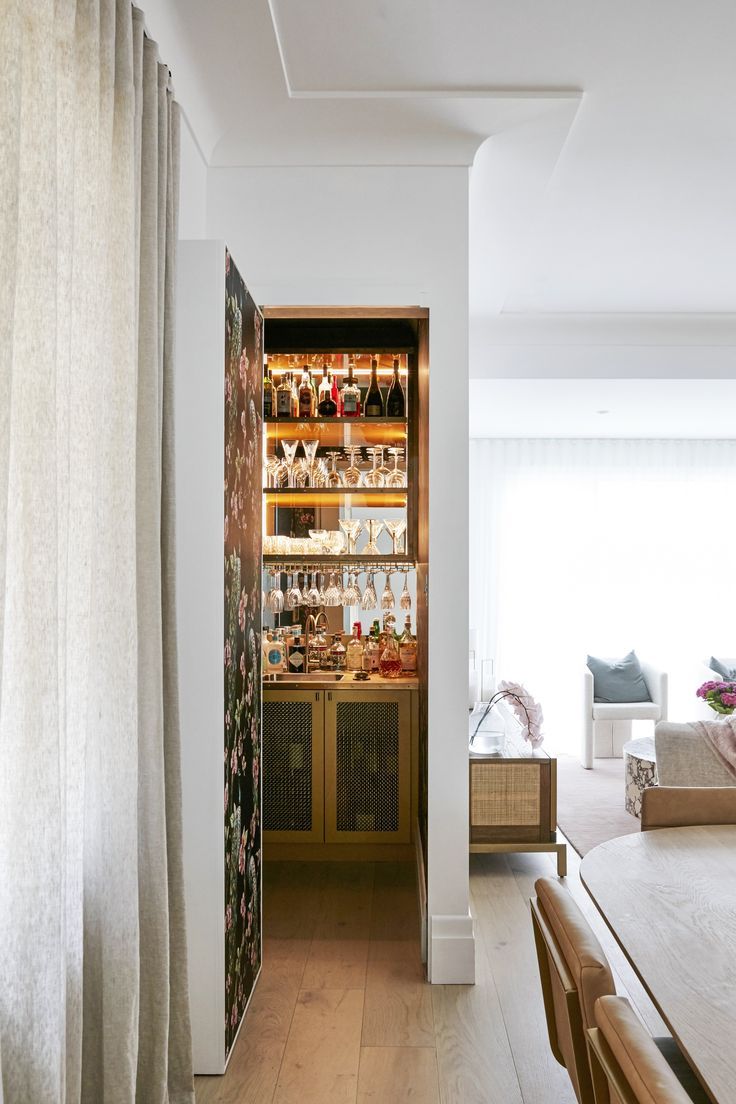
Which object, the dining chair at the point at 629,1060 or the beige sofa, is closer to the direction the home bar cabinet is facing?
the dining chair

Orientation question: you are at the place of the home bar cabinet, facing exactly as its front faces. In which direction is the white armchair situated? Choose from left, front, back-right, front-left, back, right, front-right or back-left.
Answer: back-left

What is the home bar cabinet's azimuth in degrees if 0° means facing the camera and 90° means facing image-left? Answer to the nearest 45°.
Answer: approximately 0°

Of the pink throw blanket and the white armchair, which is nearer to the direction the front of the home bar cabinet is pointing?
the pink throw blanket

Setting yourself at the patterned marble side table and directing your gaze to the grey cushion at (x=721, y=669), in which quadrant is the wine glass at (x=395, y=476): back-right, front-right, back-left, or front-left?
back-left

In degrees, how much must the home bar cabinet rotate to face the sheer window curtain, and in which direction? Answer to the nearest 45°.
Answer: approximately 135° to its left

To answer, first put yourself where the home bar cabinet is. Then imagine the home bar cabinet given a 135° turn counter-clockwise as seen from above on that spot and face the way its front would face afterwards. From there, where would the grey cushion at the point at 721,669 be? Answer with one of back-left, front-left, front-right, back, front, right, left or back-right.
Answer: front

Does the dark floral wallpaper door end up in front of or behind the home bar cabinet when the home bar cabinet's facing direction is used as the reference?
in front

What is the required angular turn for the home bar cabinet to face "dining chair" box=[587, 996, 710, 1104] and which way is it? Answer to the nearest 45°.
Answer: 0° — it already faces it

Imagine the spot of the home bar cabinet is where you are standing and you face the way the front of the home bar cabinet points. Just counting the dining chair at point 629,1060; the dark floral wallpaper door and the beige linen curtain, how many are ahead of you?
3

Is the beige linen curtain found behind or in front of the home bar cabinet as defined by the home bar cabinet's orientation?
in front

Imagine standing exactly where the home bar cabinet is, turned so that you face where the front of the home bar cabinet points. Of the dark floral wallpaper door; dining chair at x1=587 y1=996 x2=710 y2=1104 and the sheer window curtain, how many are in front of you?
2
